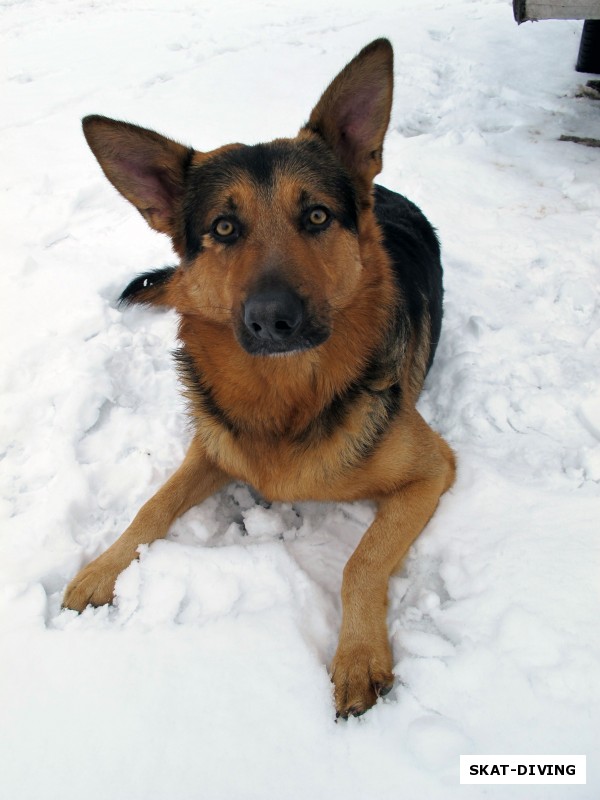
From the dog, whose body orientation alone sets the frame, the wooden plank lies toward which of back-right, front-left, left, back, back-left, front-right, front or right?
back-left

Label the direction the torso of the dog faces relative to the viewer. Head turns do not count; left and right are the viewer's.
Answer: facing the viewer
